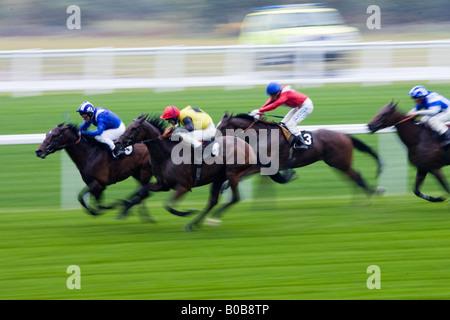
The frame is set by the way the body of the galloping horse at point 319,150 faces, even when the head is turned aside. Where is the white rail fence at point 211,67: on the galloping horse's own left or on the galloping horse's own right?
on the galloping horse's own right

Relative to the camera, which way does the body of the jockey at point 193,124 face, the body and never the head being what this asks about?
to the viewer's left

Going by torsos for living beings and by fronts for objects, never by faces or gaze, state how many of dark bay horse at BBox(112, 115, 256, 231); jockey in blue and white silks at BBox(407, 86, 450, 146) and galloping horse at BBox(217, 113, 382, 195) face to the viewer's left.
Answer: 3

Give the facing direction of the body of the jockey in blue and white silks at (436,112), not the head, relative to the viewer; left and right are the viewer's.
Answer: facing to the left of the viewer

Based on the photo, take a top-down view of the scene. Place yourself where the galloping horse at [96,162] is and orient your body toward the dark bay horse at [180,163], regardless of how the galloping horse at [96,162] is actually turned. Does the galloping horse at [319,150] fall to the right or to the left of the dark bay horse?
left

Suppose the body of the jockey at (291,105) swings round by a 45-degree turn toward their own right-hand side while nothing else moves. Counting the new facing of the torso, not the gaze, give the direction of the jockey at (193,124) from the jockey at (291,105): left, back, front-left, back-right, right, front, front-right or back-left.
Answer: left

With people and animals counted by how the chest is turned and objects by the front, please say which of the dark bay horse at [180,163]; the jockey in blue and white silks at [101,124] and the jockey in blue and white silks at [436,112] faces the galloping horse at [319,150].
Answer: the jockey in blue and white silks at [436,112]

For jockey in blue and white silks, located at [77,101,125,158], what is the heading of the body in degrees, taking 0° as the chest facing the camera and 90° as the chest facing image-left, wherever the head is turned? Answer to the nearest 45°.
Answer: approximately 90°

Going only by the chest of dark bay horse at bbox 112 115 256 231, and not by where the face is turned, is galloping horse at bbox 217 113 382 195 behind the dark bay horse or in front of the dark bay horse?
behind

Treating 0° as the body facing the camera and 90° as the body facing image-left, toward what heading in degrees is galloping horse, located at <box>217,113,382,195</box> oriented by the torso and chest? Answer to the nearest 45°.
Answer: approximately 90°

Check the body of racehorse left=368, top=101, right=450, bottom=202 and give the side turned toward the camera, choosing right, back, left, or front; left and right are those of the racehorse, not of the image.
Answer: left

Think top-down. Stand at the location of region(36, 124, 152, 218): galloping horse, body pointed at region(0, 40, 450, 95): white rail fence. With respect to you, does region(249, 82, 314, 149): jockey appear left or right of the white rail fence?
right

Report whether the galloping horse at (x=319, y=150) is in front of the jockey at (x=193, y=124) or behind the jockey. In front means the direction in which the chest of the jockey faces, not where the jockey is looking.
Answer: behind

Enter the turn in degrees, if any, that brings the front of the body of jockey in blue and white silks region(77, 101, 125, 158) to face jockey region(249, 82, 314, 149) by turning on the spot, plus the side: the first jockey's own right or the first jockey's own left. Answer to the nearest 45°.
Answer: approximately 180°

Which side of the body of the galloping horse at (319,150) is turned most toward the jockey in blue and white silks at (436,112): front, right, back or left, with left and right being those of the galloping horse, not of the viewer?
back

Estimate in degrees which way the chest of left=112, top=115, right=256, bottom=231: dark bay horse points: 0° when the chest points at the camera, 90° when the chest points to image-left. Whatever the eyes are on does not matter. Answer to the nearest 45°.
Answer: approximately 90°
